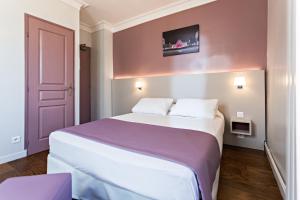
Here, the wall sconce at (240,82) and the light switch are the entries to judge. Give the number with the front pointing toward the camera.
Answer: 2

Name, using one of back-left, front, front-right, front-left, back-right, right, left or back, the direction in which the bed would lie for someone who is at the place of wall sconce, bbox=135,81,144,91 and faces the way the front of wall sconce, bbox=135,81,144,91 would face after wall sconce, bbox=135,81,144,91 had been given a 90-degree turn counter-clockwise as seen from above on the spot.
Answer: front-right

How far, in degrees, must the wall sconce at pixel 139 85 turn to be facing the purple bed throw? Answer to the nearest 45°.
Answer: approximately 45° to its left

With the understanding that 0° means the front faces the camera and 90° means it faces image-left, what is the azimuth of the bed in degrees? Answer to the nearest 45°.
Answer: approximately 45°

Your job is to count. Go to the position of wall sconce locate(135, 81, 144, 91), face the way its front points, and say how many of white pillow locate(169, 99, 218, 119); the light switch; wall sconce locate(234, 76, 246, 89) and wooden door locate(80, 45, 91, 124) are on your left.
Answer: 3

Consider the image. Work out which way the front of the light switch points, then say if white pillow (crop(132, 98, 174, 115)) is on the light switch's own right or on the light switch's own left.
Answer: on the light switch's own right

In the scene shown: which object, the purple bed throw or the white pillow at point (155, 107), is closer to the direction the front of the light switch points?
the purple bed throw

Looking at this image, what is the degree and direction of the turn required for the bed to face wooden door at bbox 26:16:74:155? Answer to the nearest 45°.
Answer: approximately 90° to its right

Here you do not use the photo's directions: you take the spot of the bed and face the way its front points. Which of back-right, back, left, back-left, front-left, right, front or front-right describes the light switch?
back

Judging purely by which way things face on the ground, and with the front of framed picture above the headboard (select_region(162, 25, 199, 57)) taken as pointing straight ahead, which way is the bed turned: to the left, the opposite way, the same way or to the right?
the same way

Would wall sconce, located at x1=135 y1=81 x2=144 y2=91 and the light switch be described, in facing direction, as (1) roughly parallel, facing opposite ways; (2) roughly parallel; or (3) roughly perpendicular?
roughly parallel

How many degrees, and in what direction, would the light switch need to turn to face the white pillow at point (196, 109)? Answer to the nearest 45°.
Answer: approximately 45° to its right

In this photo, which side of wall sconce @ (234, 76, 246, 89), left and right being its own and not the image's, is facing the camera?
front

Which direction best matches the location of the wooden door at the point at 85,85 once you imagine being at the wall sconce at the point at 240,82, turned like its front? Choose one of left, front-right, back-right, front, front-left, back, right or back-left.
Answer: right

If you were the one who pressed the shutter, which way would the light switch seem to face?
facing the viewer
